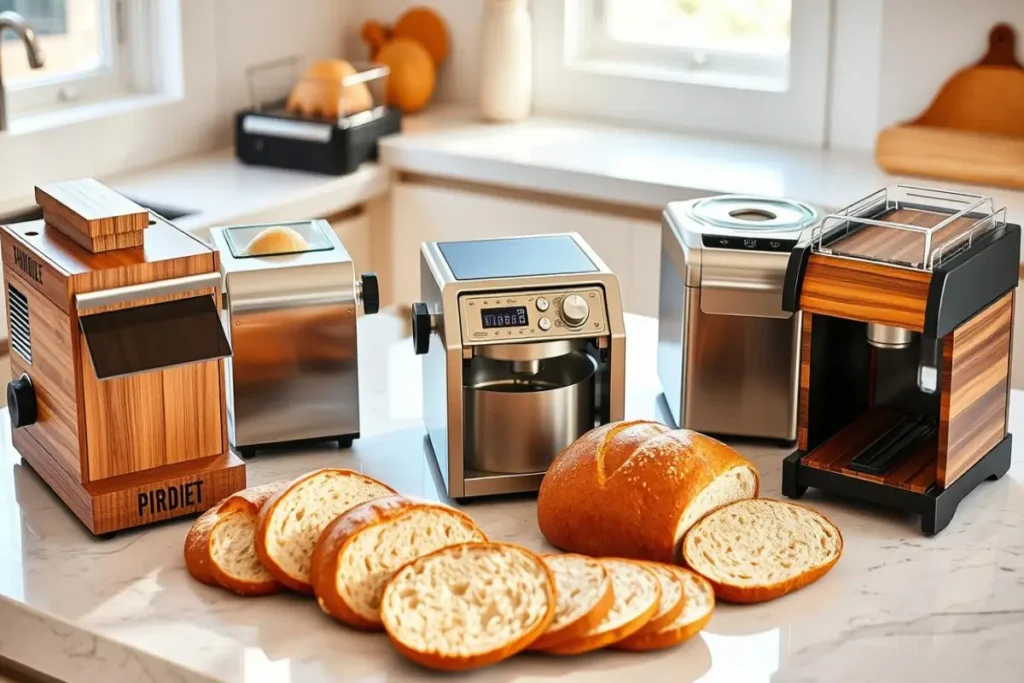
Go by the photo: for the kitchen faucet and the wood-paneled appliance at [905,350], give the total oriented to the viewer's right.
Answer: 1

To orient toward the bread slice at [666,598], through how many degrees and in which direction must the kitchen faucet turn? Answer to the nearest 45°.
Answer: approximately 90° to its right

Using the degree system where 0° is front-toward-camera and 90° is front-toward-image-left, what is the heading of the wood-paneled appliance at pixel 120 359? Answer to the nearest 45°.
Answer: approximately 315°

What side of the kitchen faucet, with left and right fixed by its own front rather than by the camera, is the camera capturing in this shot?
right

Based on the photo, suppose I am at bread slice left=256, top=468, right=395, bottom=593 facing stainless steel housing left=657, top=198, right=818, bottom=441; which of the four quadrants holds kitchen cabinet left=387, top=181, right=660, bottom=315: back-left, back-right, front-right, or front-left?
front-left

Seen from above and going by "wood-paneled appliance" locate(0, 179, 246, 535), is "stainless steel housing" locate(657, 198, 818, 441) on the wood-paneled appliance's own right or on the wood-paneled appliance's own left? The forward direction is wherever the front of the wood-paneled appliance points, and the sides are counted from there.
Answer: on the wood-paneled appliance's own left

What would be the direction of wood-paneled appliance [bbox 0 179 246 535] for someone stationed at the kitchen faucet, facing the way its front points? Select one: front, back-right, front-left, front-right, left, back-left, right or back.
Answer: right

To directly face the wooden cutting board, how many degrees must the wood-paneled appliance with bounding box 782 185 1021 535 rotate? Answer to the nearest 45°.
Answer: approximately 135° to its right
